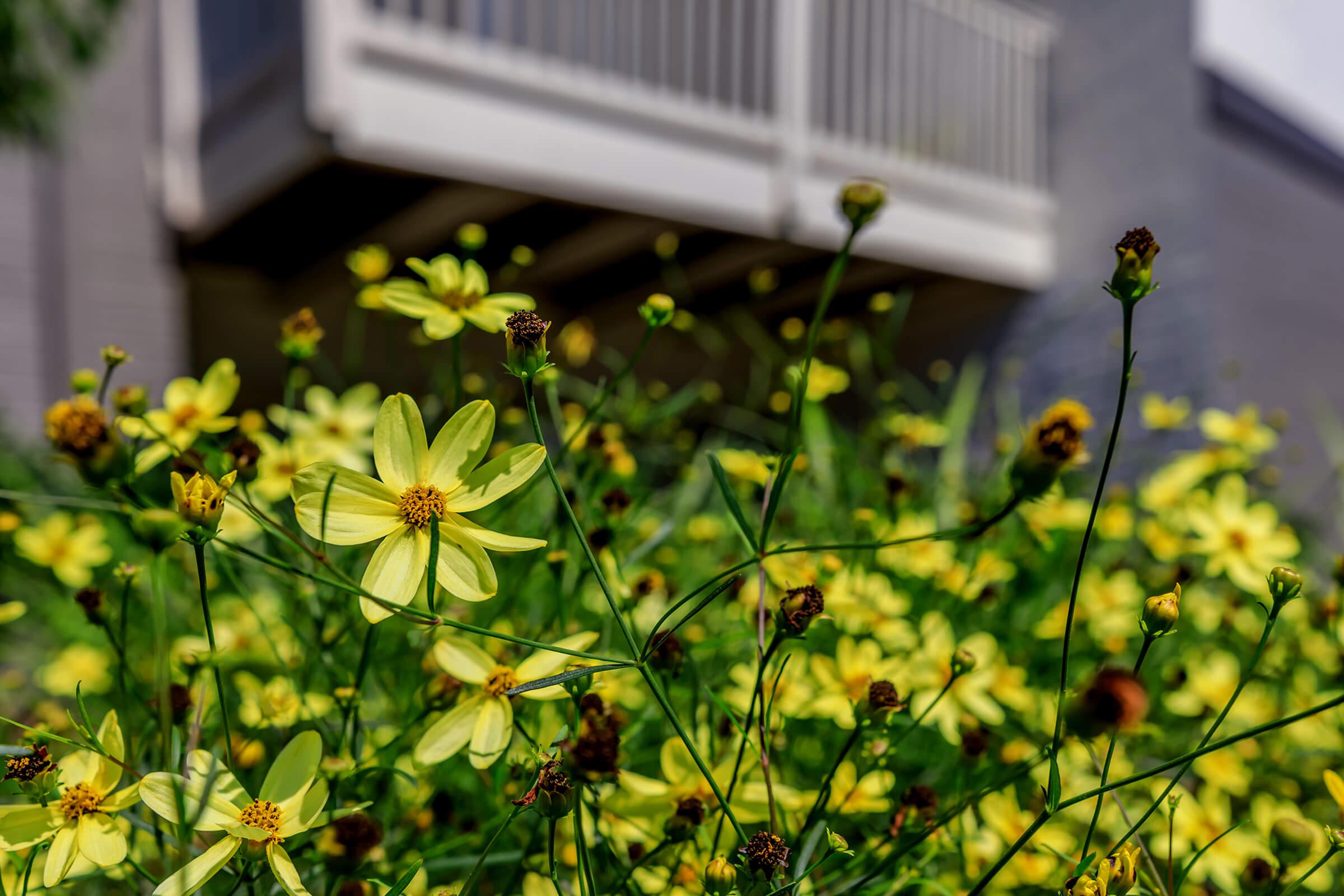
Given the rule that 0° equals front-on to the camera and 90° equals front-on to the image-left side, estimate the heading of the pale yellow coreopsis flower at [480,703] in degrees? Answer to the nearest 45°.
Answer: approximately 0°

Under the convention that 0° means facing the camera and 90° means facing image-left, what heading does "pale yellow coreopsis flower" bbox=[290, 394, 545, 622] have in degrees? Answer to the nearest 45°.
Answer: approximately 0°
